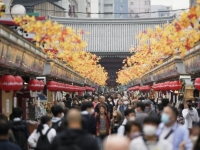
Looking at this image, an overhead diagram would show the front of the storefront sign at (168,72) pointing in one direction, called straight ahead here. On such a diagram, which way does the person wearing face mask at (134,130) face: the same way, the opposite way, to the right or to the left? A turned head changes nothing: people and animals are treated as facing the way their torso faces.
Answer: to the left

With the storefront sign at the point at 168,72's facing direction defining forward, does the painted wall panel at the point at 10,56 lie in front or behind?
in front

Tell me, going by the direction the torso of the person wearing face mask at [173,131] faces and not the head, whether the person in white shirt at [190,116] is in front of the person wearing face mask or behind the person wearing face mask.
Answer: behind

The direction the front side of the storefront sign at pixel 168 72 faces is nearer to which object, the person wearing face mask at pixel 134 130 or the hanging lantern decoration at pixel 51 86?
the hanging lantern decoration

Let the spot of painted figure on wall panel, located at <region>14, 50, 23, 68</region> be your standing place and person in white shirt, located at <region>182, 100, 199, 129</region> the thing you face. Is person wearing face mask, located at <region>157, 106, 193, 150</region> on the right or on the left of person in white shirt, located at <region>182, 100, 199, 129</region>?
right

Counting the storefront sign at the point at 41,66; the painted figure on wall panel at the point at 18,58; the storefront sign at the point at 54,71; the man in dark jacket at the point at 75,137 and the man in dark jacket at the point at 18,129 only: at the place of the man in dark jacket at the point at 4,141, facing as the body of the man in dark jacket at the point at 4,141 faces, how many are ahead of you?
4

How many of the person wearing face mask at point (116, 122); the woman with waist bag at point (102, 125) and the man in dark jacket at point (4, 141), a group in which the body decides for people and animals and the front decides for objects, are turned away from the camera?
1

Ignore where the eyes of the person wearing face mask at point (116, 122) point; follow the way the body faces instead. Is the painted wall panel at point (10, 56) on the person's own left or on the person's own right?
on the person's own right

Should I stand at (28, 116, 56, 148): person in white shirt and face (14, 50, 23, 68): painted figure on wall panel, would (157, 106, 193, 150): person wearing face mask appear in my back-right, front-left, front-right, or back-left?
back-right
